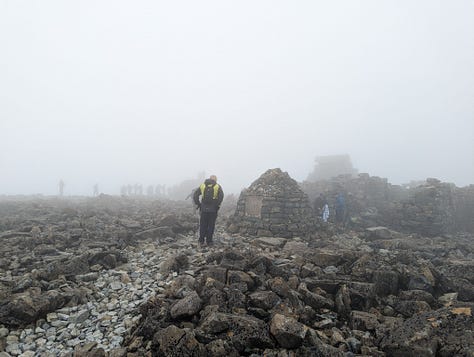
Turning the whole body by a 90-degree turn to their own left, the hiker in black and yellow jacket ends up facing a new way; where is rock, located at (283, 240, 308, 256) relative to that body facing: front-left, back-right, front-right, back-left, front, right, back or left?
back

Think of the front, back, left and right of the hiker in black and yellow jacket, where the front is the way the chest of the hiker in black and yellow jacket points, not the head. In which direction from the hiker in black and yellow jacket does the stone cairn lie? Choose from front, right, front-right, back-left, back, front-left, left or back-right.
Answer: front-right

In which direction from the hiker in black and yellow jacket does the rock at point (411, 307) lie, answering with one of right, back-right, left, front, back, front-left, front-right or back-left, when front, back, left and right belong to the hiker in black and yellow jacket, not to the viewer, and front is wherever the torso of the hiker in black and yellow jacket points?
back-right

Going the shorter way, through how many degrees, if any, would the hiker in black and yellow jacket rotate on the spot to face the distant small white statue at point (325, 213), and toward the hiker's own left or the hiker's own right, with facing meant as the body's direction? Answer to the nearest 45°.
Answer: approximately 45° to the hiker's own right

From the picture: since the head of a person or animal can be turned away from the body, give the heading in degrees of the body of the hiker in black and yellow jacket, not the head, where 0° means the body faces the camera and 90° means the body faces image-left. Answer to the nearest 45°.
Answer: approximately 180°

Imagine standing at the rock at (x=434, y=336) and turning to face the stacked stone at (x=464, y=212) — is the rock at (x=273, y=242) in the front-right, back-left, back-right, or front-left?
front-left

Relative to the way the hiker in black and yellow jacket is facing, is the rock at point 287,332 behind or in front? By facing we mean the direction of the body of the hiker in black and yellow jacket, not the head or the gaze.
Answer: behind

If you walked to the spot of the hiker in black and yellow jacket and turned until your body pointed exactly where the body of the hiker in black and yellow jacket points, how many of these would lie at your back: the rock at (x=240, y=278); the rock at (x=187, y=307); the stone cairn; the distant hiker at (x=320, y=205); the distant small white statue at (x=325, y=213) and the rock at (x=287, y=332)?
3

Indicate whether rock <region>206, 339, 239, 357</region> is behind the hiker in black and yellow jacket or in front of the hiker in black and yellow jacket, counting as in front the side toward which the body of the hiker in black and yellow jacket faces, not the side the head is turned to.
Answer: behind

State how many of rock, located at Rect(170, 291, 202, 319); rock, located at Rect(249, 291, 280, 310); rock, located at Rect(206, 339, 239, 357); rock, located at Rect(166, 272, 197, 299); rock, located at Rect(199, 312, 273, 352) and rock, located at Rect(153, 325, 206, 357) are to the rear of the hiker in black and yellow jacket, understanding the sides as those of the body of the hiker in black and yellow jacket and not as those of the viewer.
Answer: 6

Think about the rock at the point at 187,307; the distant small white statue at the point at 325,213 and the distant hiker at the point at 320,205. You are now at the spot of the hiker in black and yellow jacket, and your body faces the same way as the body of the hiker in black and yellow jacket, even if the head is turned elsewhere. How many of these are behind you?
1

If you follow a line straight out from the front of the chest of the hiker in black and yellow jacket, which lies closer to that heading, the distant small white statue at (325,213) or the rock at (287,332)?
the distant small white statue

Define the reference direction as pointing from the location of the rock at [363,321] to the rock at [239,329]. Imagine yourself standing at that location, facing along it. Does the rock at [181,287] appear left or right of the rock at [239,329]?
right

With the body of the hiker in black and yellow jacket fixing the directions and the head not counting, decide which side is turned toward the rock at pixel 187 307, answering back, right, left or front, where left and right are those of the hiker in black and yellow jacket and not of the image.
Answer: back

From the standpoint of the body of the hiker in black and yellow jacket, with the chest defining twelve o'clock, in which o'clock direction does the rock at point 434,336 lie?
The rock is roughly at 5 o'clock from the hiker in black and yellow jacket.

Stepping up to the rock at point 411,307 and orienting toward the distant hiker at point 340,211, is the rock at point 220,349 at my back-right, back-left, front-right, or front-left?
back-left

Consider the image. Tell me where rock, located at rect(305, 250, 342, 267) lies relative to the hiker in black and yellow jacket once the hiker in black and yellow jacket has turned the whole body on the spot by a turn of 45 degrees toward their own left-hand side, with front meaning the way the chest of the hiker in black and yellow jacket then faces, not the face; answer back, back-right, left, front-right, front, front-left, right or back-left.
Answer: back

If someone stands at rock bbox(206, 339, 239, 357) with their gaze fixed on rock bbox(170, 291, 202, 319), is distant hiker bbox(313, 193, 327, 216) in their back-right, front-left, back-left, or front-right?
front-right

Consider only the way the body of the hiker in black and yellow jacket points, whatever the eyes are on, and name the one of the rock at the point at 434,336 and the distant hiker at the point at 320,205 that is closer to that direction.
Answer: the distant hiker

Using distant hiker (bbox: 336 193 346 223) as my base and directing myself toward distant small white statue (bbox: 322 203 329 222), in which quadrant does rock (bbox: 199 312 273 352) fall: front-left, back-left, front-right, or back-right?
front-left
